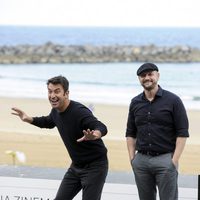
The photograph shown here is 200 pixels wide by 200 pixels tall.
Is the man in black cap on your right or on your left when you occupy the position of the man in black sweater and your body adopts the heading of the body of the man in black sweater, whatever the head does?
on your left

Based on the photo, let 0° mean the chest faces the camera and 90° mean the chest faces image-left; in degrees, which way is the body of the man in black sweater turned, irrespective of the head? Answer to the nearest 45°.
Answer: approximately 45°
